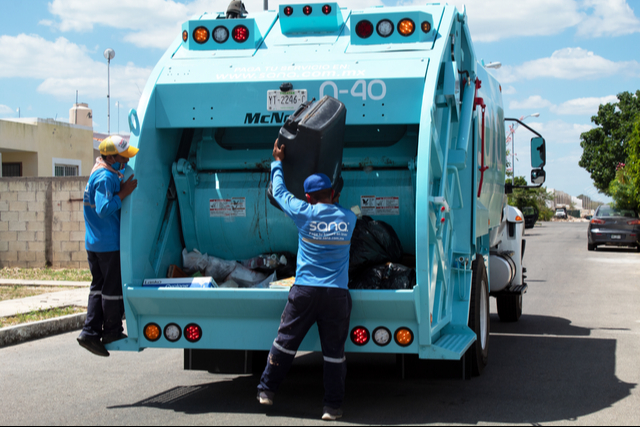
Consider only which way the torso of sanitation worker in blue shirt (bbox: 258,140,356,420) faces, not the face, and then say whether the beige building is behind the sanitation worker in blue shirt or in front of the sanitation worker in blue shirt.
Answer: in front

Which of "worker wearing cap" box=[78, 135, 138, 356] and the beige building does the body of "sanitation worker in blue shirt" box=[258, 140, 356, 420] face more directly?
the beige building

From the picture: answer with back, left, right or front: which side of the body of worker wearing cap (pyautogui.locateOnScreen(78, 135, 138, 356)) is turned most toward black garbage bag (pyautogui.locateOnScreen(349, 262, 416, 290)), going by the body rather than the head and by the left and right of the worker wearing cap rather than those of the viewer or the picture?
front

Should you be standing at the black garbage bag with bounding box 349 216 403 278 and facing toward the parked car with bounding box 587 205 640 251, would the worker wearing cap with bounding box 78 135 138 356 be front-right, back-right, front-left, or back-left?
back-left

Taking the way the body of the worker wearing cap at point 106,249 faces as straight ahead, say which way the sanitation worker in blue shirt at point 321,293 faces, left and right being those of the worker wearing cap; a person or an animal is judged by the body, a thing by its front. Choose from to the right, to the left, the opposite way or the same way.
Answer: to the left

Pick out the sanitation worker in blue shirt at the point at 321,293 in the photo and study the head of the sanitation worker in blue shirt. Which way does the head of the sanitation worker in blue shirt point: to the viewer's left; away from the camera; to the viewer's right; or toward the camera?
away from the camera

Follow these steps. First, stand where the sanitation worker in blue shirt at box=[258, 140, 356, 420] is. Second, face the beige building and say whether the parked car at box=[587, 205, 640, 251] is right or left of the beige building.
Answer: right

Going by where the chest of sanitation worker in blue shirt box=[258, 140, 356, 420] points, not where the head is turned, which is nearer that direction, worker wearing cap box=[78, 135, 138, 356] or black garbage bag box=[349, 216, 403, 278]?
the black garbage bag

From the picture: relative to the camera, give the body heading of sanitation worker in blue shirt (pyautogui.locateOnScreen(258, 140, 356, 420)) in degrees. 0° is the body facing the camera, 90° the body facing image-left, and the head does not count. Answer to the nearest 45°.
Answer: approximately 180°

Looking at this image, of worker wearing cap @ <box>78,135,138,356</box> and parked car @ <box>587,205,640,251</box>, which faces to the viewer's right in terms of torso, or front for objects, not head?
the worker wearing cap

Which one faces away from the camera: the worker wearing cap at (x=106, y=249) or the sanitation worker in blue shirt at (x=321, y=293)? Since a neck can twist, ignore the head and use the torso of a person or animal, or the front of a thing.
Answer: the sanitation worker in blue shirt

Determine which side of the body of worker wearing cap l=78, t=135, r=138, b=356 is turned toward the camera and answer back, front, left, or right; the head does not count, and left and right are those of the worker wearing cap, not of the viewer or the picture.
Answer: right

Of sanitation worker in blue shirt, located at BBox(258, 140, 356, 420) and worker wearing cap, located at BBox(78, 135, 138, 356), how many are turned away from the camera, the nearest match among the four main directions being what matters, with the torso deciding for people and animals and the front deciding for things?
1
